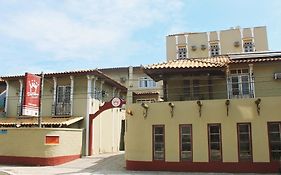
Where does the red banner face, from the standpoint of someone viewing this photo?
facing the viewer
